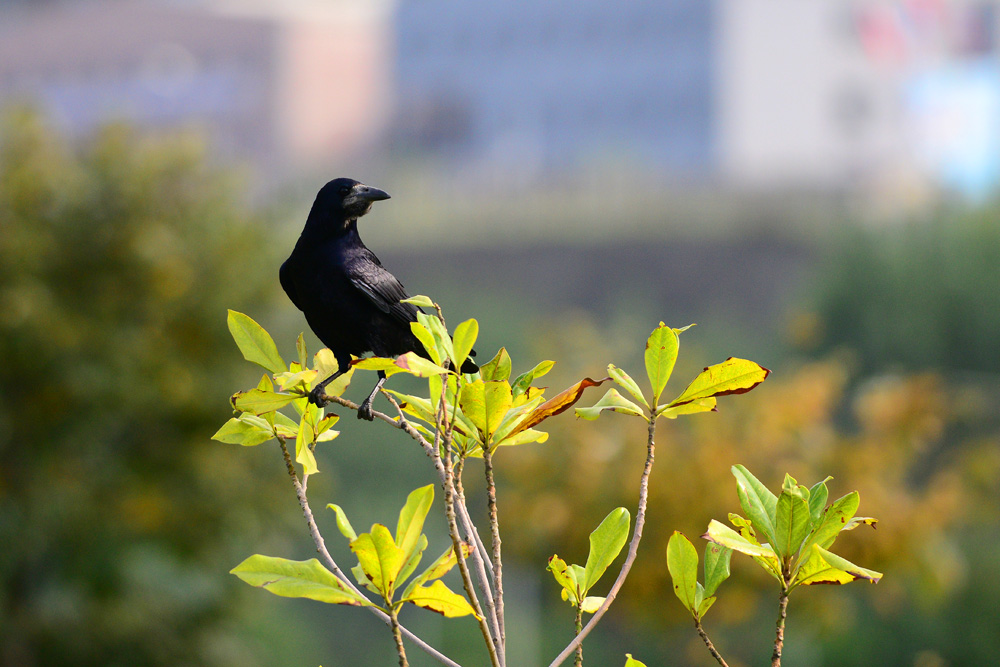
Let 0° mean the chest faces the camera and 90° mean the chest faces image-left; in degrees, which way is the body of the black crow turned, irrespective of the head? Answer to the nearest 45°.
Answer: approximately 45°
